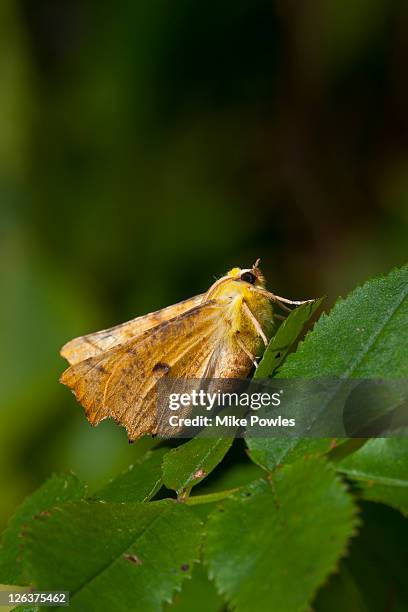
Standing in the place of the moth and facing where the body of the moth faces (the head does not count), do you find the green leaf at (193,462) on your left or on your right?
on your right

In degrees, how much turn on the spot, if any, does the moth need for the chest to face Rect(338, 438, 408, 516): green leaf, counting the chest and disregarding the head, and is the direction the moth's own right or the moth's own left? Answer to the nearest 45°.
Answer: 0° — it already faces it

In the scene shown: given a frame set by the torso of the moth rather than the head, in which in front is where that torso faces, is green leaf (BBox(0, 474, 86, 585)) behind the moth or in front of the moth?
behind

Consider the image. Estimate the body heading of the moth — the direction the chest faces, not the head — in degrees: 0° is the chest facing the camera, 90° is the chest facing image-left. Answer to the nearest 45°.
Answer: approximately 270°

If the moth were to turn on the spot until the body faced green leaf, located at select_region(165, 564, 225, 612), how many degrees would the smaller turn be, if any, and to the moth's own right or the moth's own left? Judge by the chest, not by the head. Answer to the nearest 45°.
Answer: approximately 90° to the moth's own right

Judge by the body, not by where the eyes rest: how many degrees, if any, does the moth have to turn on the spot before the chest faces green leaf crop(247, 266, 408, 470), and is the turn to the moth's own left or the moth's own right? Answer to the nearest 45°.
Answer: approximately 45° to the moth's own right

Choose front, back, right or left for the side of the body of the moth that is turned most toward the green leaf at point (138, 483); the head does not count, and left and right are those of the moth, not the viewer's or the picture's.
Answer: right
